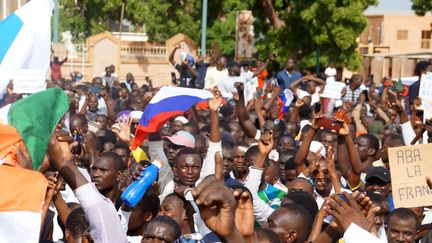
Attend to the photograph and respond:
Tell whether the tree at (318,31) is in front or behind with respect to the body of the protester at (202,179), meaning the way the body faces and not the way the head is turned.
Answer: behind

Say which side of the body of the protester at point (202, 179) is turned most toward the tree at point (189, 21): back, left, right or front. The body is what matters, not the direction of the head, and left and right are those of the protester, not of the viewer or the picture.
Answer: back

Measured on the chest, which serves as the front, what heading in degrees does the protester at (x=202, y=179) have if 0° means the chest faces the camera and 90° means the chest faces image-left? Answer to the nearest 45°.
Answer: approximately 0°

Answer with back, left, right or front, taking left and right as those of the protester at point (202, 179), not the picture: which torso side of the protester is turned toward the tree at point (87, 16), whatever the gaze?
back
